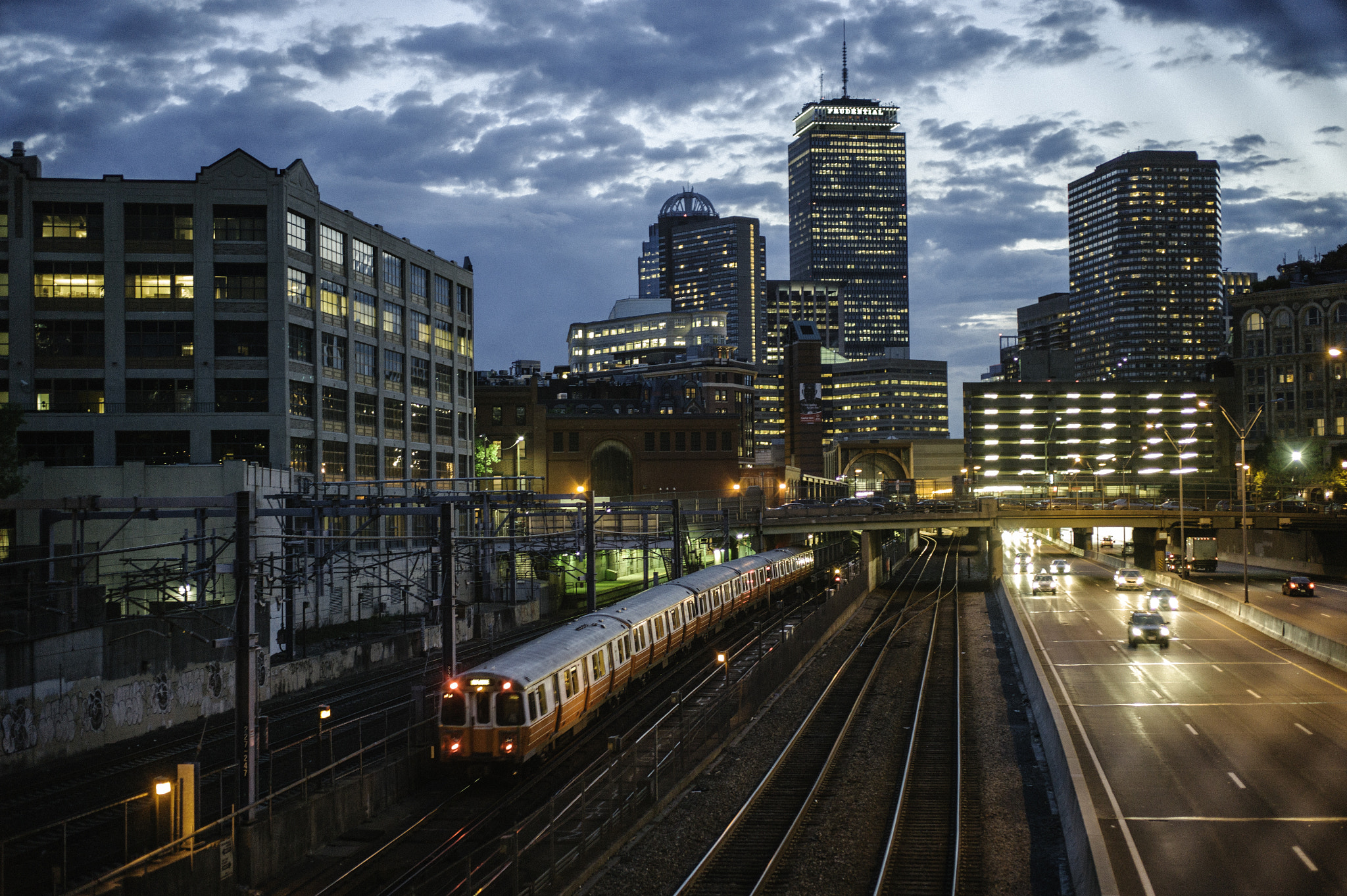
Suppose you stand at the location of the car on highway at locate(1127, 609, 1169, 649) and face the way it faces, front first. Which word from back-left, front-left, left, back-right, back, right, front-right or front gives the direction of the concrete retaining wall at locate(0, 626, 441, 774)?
front-right

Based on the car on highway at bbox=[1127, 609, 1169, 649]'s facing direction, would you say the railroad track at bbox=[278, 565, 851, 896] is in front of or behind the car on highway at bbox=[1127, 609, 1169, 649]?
in front

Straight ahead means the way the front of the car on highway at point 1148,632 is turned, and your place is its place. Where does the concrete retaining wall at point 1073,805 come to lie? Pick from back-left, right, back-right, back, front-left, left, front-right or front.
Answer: front

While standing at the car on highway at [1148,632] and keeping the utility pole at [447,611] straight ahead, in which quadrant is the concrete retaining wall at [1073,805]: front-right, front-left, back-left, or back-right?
front-left

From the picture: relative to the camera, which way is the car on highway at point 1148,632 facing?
toward the camera

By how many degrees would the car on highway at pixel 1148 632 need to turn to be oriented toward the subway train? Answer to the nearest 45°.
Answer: approximately 45° to its right
